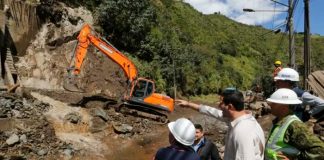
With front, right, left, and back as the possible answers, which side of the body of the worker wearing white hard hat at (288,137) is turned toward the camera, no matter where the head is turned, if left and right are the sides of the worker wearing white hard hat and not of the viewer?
left

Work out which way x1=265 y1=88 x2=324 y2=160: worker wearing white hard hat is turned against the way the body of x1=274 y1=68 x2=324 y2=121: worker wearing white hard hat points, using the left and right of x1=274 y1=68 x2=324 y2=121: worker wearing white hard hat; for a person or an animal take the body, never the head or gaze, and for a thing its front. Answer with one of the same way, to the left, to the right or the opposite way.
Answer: the same way

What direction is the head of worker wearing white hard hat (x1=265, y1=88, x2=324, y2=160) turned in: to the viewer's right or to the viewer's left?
to the viewer's left

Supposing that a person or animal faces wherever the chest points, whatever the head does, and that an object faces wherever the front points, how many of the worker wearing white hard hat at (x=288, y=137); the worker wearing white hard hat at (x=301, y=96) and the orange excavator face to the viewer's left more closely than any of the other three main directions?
3

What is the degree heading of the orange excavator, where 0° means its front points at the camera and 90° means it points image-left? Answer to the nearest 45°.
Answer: approximately 90°

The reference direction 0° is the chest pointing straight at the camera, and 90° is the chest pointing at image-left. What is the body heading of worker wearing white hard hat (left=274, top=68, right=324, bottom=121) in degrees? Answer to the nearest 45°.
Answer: approximately 90°

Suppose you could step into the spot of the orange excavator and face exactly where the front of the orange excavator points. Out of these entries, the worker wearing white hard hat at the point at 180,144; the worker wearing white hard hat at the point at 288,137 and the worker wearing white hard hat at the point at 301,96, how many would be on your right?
0

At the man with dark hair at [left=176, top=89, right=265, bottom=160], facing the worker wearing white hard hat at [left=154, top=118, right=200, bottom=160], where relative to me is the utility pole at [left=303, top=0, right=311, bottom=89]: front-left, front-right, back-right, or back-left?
back-right

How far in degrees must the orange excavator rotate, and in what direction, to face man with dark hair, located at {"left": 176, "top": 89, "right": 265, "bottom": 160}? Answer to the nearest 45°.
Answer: approximately 90° to its left
